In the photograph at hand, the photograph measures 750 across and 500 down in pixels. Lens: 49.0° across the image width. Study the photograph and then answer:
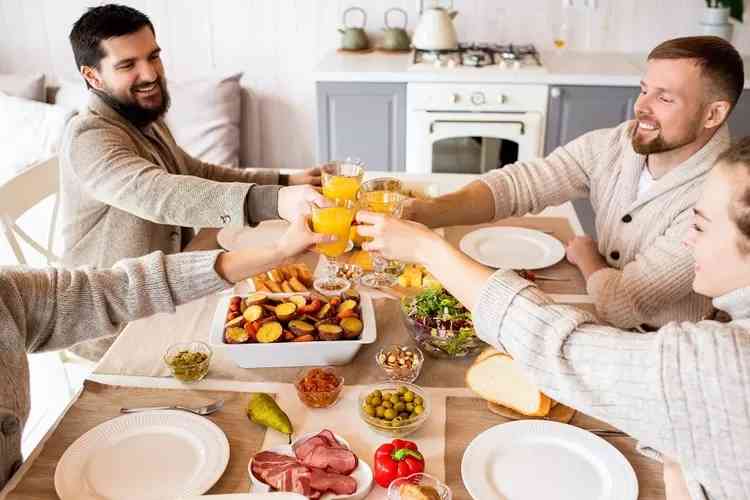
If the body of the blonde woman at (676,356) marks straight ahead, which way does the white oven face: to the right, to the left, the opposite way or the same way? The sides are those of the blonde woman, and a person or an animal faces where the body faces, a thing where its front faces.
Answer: to the left

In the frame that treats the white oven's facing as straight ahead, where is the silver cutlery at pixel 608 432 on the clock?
The silver cutlery is roughly at 12 o'clock from the white oven.

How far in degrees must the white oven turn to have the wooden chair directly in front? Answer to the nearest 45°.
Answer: approximately 45° to its right

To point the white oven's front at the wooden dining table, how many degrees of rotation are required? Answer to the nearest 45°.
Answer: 0° — it already faces it

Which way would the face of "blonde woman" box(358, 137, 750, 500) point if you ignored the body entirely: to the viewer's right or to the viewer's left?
to the viewer's left

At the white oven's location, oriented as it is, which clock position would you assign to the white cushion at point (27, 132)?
The white cushion is roughly at 3 o'clock from the white oven.

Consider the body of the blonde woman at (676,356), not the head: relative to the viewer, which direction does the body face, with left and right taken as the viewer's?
facing to the left of the viewer

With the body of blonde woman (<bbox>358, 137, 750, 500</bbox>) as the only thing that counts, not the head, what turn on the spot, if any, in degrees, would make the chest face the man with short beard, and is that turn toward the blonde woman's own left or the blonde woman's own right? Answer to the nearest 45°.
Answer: approximately 45° to the blonde woman's own right

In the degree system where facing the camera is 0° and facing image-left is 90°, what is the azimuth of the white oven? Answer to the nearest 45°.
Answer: approximately 0°

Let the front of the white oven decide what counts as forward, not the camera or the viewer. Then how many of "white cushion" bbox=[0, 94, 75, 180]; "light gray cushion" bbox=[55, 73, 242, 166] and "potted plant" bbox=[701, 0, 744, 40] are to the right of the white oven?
2

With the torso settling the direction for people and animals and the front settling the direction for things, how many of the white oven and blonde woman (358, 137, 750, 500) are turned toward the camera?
1
